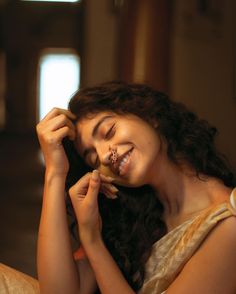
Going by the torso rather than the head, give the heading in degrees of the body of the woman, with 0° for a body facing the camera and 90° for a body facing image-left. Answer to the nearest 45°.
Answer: approximately 45°

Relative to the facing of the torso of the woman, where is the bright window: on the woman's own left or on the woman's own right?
on the woman's own right
